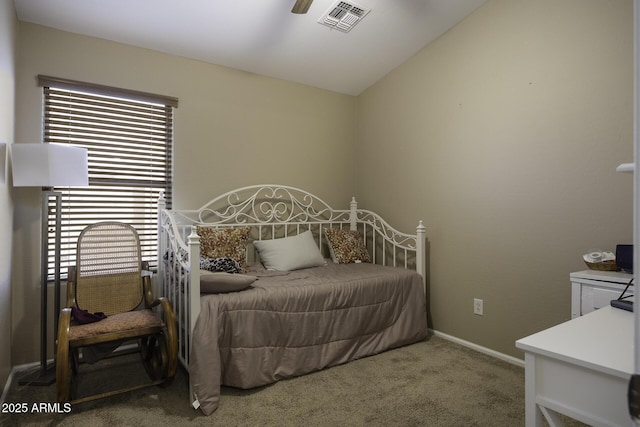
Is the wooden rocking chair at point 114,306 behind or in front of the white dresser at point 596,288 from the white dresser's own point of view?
in front

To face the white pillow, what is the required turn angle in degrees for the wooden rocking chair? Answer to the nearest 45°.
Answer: approximately 90° to its left

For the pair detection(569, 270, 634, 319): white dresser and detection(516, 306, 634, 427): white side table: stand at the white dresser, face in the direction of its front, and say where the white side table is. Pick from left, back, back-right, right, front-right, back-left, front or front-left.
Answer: front-left

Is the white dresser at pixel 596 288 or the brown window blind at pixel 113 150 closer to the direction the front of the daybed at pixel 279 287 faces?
the white dresser

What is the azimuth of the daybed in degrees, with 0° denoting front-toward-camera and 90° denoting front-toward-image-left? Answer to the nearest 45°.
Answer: approximately 315°

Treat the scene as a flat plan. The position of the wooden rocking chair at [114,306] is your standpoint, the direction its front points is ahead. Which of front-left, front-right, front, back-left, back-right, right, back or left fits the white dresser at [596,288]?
front-left

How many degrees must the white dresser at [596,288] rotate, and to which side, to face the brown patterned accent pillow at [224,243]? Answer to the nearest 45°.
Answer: approximately 45° to its right
